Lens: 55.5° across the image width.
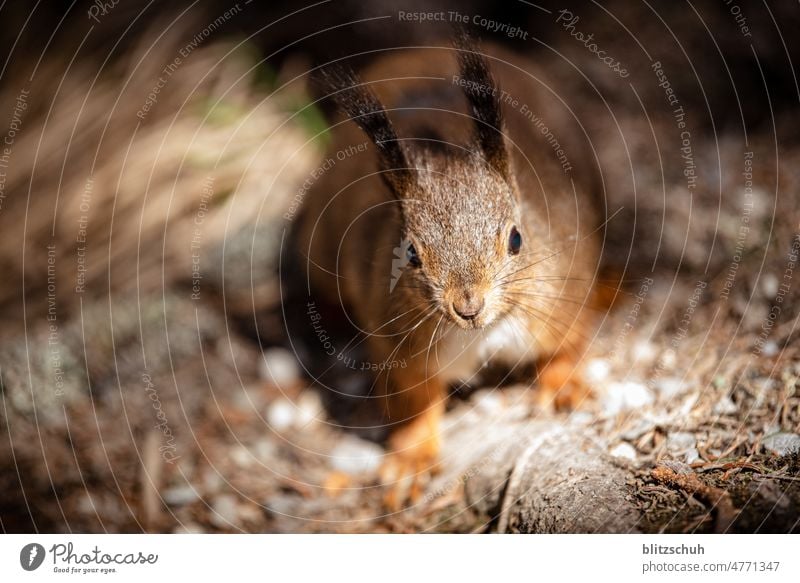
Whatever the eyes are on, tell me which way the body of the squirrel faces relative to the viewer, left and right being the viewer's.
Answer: facing the viewer

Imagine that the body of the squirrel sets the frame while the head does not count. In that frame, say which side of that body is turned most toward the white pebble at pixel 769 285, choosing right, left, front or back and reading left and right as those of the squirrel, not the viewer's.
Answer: left
